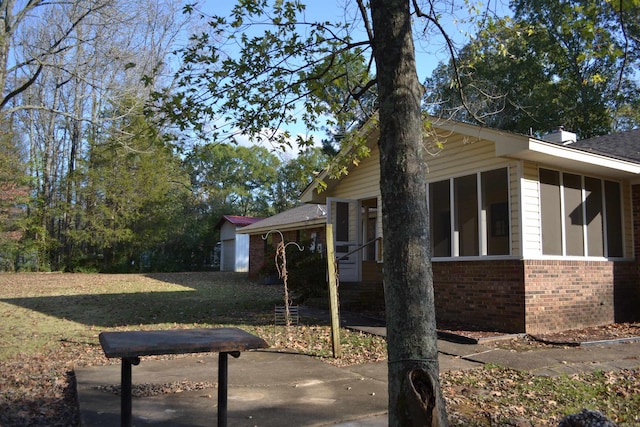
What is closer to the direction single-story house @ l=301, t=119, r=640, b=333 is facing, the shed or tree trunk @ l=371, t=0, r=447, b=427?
the tree trunk

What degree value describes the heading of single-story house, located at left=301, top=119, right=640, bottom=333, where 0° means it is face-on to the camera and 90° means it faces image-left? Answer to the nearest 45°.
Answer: approximately 45°

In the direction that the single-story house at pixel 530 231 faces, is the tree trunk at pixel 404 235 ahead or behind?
ahead

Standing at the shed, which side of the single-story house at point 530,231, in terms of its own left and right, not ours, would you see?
right
